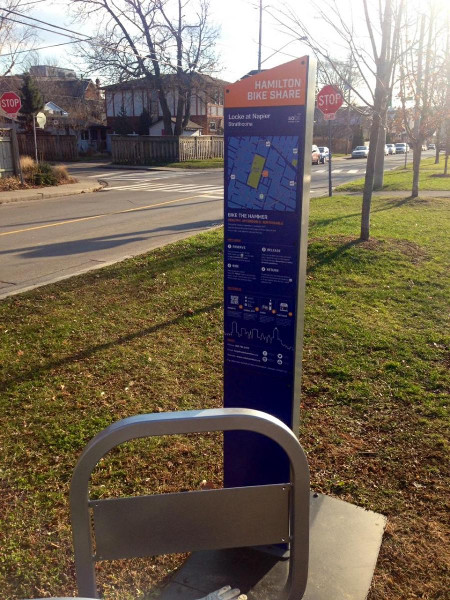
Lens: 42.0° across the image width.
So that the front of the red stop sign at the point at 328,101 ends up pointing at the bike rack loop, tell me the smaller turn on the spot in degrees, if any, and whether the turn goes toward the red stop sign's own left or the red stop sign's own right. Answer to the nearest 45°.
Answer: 0° — it already faces it

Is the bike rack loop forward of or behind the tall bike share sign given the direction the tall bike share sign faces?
forward

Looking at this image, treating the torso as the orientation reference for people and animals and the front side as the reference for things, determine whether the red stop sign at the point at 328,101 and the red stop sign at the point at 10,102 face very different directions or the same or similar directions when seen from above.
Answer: same or similar directions

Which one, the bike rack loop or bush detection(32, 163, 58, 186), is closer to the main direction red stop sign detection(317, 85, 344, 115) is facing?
the bike rack loop

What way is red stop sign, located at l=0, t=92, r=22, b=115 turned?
toward the camera

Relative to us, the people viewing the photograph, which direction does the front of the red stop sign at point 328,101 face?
facing the viewer

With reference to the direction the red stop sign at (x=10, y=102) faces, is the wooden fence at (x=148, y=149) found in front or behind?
behind

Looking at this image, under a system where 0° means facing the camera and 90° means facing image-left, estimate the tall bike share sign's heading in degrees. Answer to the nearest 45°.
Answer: approximately 45°

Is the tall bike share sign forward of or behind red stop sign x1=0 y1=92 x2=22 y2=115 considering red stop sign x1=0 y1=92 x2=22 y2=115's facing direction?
forward

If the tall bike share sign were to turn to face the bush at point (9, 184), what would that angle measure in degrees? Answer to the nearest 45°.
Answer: approximately 90° to its right

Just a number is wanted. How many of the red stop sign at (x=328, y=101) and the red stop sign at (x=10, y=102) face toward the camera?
2

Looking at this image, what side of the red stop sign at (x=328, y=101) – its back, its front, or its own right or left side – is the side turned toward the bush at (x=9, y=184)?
right

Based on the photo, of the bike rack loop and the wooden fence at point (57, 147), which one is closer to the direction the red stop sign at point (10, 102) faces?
the bike rack loop

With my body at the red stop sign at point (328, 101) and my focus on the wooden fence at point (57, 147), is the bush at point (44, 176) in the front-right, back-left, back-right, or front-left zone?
front-left
